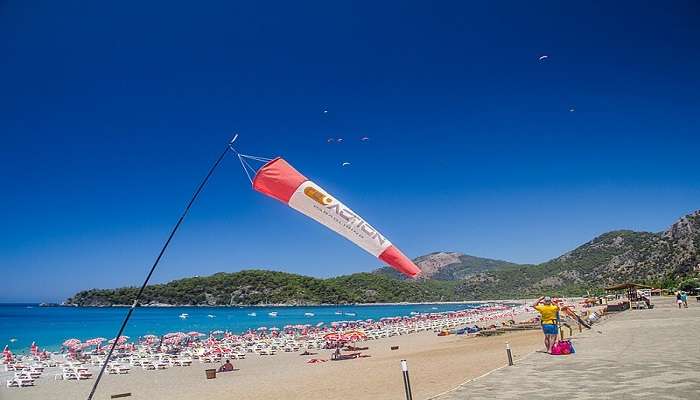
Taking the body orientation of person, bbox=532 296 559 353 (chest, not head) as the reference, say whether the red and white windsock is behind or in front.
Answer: behind

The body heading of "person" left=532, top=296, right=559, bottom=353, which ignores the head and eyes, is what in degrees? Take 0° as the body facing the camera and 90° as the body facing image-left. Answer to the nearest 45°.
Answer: approximately 180°
